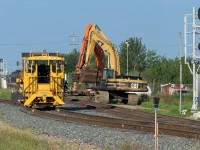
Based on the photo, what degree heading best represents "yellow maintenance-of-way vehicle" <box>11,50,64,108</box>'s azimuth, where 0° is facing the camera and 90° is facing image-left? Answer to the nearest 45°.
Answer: approximately 0°
